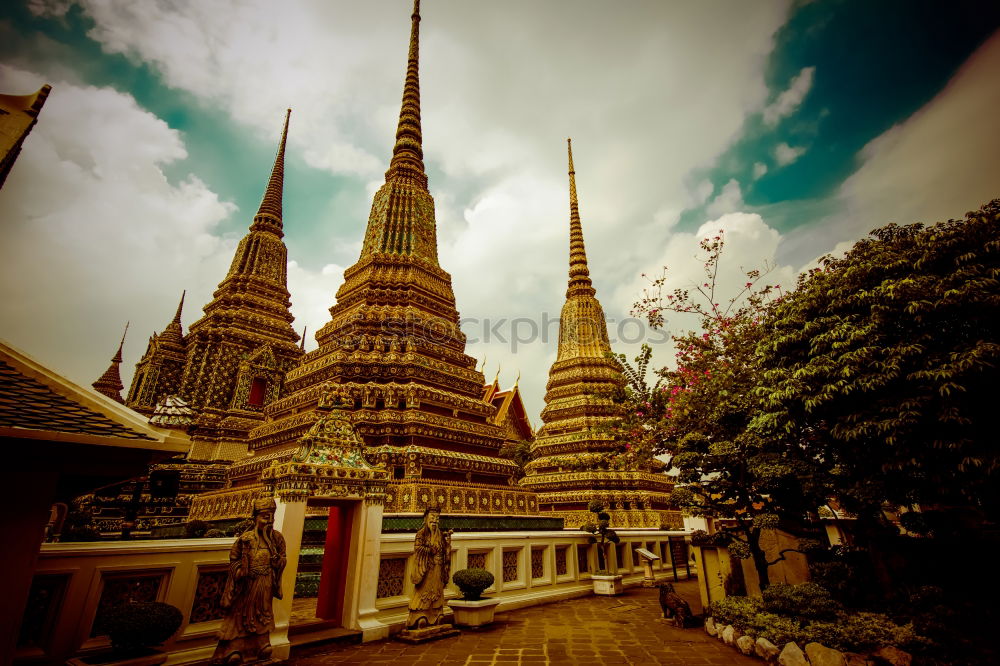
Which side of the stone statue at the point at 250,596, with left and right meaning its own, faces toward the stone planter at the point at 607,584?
left

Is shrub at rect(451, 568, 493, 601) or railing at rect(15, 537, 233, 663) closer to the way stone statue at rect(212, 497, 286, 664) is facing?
the shrub

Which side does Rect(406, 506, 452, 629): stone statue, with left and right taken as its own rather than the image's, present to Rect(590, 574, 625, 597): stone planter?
left

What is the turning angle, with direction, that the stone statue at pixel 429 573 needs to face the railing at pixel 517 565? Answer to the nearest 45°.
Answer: approximately 90° to its left

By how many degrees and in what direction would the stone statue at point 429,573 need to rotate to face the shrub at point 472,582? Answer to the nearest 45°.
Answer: approximately 90° to its left

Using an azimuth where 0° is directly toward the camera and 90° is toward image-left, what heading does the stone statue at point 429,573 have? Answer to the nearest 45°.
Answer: approximately 315°

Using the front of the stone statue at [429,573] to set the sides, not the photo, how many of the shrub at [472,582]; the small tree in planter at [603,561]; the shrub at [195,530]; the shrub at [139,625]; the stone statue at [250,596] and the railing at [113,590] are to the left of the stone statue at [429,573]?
2
